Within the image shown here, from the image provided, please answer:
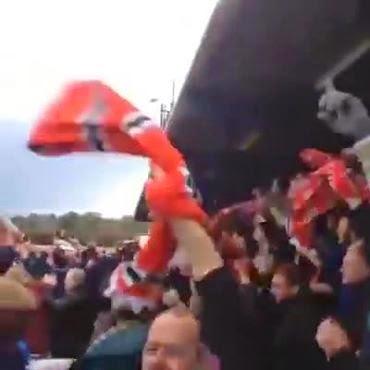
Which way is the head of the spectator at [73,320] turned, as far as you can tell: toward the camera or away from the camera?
away from the camera

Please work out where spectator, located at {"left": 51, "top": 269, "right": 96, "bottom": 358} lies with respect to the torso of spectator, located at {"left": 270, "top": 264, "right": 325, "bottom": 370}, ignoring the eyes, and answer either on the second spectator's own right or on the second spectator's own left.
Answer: on the second spectator's own right

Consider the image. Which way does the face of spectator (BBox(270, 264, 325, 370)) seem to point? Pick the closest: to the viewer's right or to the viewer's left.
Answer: to the viewer's left
